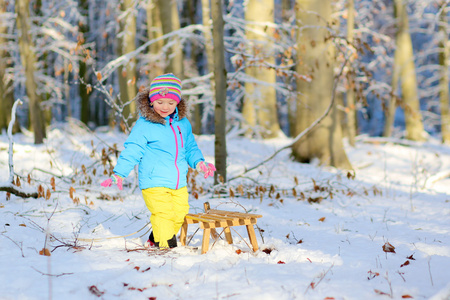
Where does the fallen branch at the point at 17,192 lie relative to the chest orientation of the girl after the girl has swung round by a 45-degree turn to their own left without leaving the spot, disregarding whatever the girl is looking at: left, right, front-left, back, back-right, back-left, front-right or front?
back-left

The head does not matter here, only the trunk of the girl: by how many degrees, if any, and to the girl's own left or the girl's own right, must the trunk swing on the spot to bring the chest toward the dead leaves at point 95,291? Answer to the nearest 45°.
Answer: approximately 45° to the girl's own right
